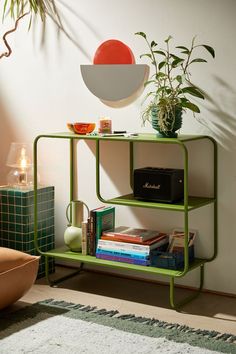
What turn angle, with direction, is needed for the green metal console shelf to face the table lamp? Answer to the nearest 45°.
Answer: approximately 90° to its right

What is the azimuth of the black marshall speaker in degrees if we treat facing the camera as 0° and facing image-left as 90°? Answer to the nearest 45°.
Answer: approximately 45°

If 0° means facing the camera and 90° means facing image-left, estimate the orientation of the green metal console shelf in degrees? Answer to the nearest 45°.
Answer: approximately 45°
